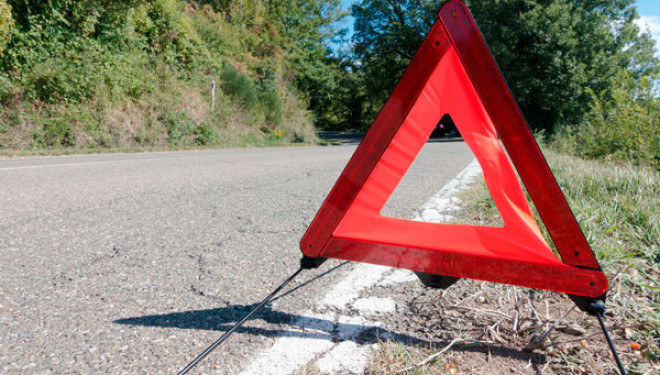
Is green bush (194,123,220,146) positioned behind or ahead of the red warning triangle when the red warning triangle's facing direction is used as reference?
behind

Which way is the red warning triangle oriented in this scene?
toward the camera

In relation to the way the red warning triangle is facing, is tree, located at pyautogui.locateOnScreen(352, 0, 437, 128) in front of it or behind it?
behind

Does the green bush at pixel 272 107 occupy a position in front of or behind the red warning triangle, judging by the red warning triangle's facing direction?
behind

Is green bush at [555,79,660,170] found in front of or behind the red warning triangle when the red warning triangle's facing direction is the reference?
behind

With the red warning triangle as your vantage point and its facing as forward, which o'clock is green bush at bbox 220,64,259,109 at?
The green bush is roughly at 5 o'clock from the red warning triangle.

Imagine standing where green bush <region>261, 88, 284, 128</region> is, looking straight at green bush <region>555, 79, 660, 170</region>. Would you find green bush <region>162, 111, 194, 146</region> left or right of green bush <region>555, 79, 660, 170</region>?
right

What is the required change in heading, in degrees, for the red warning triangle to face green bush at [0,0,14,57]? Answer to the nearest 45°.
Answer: approximately 135° to its right
